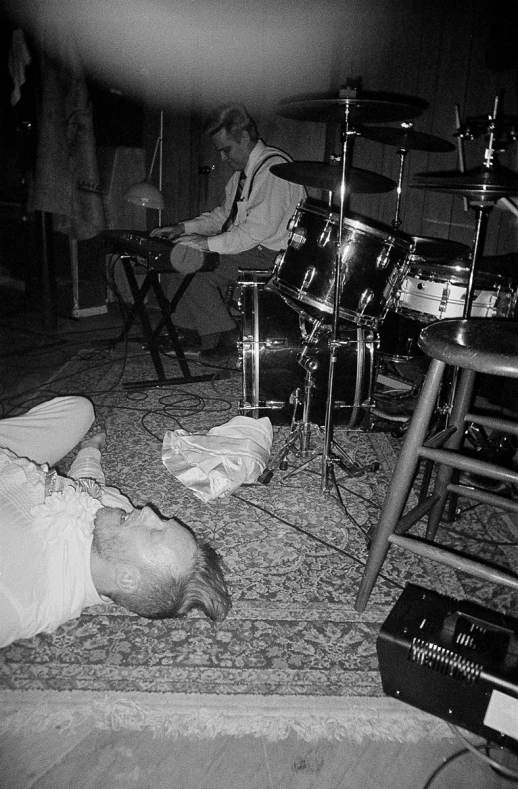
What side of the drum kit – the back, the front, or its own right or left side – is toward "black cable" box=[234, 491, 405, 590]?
left

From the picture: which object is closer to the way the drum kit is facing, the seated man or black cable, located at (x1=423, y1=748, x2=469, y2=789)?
the seated man

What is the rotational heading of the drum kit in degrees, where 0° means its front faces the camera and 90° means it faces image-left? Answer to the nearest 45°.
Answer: approximately 90°

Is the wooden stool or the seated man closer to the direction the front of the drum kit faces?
the seated man

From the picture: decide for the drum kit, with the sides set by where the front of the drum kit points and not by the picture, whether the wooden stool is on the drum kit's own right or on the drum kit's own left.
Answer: on the drum kit's own left

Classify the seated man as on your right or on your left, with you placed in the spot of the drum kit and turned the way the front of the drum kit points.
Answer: on your right
